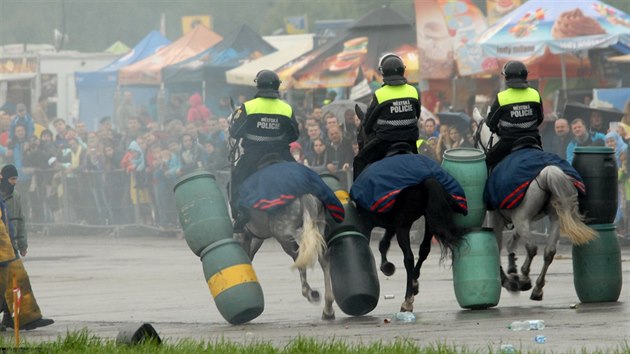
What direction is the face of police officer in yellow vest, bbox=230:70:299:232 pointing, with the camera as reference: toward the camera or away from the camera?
away from the camera

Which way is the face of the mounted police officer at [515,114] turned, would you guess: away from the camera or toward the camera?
away from the camera

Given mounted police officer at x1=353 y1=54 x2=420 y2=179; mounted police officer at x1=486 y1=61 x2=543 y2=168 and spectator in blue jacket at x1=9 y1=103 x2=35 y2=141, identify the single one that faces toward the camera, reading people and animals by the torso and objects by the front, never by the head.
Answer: the spectator in blue jacket

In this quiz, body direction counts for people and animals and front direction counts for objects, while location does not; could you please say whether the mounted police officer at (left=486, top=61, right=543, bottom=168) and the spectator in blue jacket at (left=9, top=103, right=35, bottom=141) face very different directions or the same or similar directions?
very different directions

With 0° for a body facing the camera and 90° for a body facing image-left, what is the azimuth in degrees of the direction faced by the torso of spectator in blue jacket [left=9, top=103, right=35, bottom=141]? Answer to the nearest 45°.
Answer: approximately 0°

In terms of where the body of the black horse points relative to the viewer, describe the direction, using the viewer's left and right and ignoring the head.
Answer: facing away from the viewer and to the left of the viewer

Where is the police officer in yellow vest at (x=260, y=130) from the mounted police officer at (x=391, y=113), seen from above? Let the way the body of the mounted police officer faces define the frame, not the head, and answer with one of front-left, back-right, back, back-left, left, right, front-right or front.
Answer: front-left

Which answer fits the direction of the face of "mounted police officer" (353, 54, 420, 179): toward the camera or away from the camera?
away from the camera
